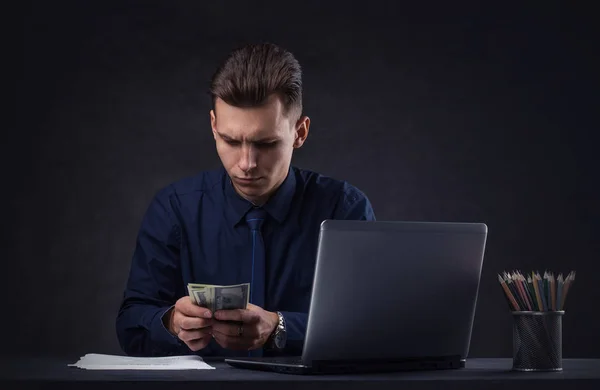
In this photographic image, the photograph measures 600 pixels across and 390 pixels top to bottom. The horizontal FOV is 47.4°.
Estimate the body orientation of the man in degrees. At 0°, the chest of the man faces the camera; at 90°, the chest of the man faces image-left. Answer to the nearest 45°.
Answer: approximately 0°

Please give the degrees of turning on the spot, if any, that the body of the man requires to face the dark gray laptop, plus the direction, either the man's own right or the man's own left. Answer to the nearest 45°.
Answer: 0° — they already face it

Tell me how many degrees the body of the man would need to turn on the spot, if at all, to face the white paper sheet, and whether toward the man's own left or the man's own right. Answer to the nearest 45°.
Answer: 0° — they already face it

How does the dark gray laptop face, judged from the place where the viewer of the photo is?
facing away from the viewer and to the left of the viewer

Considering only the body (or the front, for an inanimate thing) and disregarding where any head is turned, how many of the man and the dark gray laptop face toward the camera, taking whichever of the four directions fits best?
1
